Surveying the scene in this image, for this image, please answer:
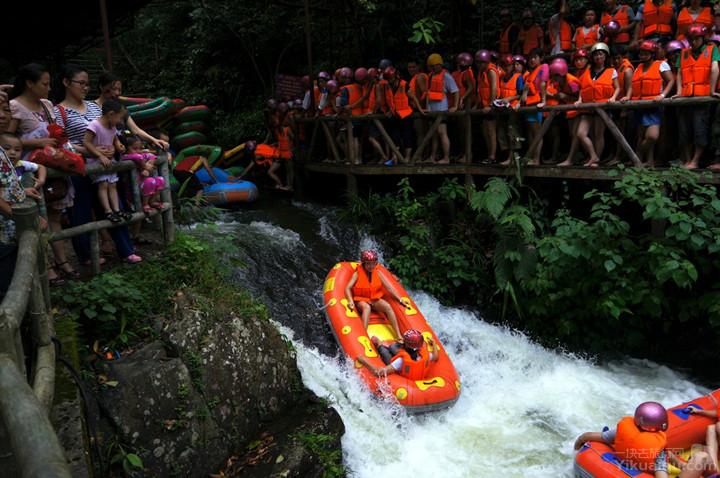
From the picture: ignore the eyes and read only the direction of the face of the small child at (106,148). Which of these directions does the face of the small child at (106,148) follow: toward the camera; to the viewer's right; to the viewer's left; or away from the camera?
to the viewer's right

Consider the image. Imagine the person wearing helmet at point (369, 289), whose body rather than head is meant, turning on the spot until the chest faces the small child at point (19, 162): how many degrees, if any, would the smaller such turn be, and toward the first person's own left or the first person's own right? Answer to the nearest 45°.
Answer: approximately 45° to the first person's own right

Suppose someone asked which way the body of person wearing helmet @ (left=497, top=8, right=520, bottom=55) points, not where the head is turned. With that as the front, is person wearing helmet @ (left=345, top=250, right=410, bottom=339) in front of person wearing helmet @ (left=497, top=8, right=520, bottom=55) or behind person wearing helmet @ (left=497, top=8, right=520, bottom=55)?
in front

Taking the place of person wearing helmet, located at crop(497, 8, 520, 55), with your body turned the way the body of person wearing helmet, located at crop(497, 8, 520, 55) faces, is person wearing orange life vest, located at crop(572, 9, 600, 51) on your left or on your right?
on your left

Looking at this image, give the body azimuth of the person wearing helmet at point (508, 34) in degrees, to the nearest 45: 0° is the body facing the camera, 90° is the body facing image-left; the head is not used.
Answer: approximately 45°

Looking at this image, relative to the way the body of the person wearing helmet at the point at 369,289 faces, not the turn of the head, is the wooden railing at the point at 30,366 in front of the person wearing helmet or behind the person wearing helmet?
in front

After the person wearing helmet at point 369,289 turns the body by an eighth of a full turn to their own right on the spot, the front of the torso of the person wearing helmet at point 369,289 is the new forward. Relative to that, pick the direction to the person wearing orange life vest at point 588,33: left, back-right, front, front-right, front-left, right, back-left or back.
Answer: back

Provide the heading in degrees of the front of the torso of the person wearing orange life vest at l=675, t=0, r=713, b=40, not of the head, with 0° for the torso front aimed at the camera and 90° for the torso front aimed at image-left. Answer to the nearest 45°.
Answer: approximately 0°

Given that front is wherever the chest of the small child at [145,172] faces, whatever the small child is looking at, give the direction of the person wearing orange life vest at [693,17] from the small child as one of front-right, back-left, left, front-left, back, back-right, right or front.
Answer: front-left

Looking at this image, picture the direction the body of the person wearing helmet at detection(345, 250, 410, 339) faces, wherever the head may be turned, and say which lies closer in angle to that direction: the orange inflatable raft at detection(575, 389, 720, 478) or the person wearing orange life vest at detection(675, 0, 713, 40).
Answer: the orange inflatable raft

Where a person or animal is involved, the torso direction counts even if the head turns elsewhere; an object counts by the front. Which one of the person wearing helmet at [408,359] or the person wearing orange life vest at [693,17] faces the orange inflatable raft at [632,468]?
the person wearing orange life vest at [693,17]
